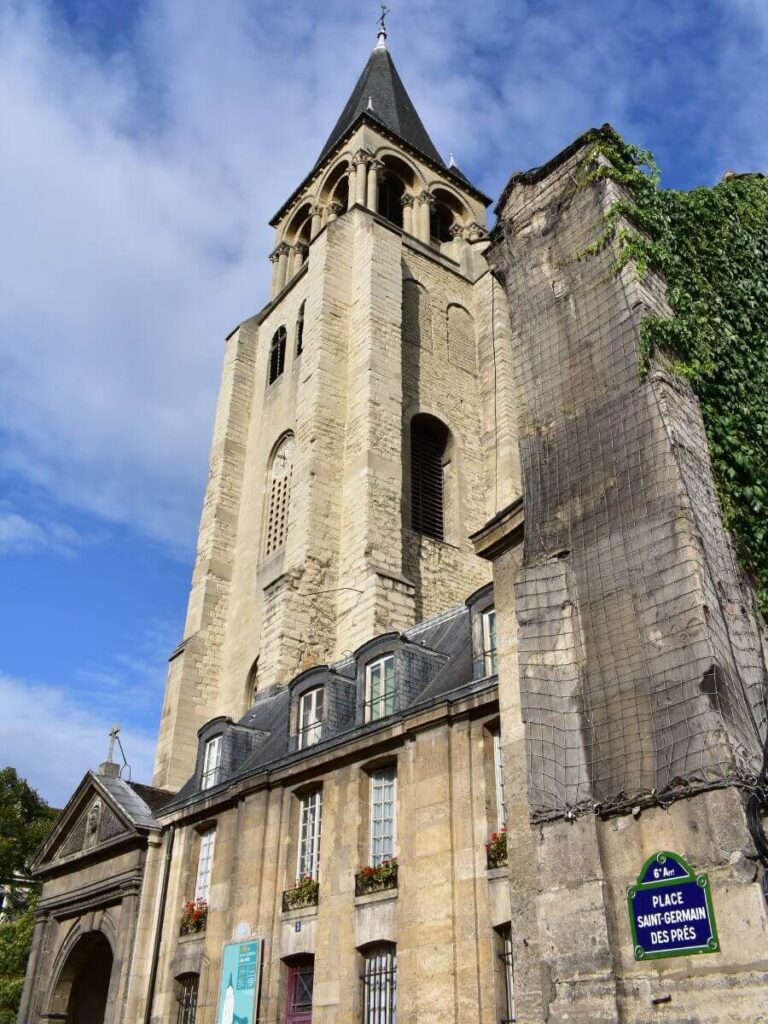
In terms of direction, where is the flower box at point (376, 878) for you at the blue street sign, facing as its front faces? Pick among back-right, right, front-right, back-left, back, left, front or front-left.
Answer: back-right

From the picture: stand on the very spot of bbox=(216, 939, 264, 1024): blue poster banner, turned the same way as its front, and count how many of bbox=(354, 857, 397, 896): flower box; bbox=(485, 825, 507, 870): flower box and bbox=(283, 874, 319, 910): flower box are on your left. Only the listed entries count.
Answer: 3
